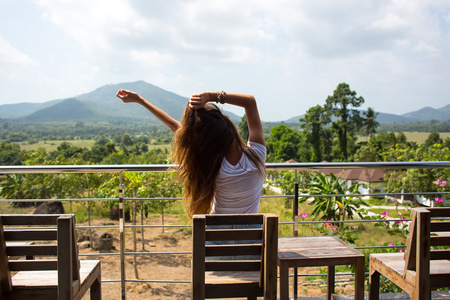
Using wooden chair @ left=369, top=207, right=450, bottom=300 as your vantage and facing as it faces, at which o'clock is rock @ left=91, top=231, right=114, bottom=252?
The rock is roughly at 12 o'clock from the wooden chair.

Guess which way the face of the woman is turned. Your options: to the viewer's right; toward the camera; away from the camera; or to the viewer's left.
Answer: away from the camera

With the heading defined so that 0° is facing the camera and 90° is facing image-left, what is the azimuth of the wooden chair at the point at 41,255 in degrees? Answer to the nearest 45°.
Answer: approximately 225°

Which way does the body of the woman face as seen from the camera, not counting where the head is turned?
away from the camera

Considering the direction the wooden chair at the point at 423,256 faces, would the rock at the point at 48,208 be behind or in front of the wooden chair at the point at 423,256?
in front

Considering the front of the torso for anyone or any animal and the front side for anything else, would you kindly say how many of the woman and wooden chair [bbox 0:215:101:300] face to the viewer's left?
0

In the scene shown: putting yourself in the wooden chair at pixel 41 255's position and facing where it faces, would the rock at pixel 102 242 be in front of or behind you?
in front

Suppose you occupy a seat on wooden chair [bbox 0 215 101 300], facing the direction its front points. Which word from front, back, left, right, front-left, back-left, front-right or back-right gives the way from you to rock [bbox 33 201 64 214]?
front-left

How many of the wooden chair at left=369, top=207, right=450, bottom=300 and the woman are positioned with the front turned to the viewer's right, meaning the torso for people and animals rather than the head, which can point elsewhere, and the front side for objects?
0
